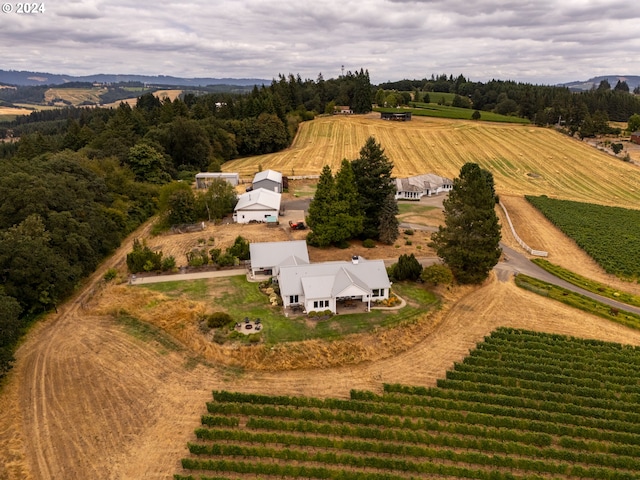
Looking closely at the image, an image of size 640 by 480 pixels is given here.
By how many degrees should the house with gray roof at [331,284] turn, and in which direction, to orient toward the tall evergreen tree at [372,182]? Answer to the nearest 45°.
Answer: approximately 180°

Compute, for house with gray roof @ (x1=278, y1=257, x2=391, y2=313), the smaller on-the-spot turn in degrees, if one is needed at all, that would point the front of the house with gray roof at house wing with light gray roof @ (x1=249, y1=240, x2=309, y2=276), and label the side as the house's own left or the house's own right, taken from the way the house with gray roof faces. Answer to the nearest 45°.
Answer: approximately 135° to the house's own right

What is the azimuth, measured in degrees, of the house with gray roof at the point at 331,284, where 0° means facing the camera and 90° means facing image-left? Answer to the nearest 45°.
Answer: approximately 0°

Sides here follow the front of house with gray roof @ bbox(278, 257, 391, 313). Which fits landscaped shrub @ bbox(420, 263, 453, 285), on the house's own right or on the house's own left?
on the house's own left

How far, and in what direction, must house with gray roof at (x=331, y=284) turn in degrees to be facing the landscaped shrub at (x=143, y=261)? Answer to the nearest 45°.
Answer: approximately 90° to its right

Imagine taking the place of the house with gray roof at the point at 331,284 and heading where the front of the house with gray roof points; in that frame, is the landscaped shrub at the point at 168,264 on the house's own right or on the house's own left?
on the house's own right

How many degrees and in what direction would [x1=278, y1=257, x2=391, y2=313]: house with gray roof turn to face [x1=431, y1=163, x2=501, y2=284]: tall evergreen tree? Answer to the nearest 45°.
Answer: approximately 135° to its left

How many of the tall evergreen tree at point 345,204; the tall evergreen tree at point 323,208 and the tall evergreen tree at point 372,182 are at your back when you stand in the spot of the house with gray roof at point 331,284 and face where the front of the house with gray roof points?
3

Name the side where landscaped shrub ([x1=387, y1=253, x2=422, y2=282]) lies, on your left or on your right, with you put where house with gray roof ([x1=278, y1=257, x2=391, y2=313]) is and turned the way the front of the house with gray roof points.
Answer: on your left

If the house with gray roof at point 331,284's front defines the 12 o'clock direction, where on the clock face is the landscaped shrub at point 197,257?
The landscaped shrub is roughly at 4 o'clock from the house with gray roof.

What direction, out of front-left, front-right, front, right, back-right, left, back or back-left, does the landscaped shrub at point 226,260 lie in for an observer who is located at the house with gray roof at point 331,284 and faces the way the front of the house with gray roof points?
back-right

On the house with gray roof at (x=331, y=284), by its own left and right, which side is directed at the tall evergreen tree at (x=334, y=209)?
back
